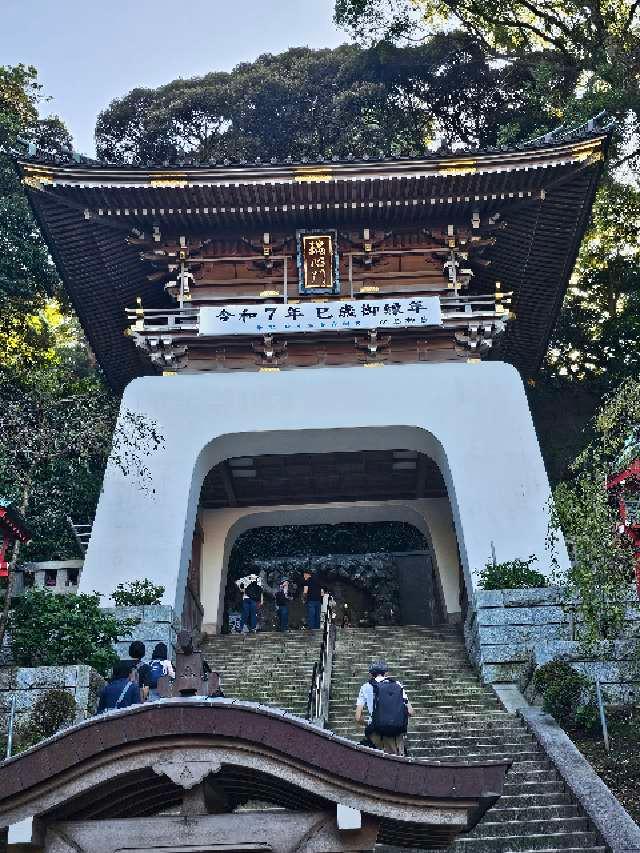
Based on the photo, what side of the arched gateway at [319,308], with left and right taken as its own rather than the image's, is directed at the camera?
front

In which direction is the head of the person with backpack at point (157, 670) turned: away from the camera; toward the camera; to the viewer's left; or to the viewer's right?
away from the camera

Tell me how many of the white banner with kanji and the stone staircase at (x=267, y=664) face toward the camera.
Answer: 2

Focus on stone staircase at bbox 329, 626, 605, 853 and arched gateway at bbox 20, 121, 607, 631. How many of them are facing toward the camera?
2

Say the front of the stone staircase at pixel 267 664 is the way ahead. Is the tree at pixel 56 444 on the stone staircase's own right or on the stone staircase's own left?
on the stone staircase's own right

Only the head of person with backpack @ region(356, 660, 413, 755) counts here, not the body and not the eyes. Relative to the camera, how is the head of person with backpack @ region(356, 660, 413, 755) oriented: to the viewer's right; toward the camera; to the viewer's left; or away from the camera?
away from the camera
